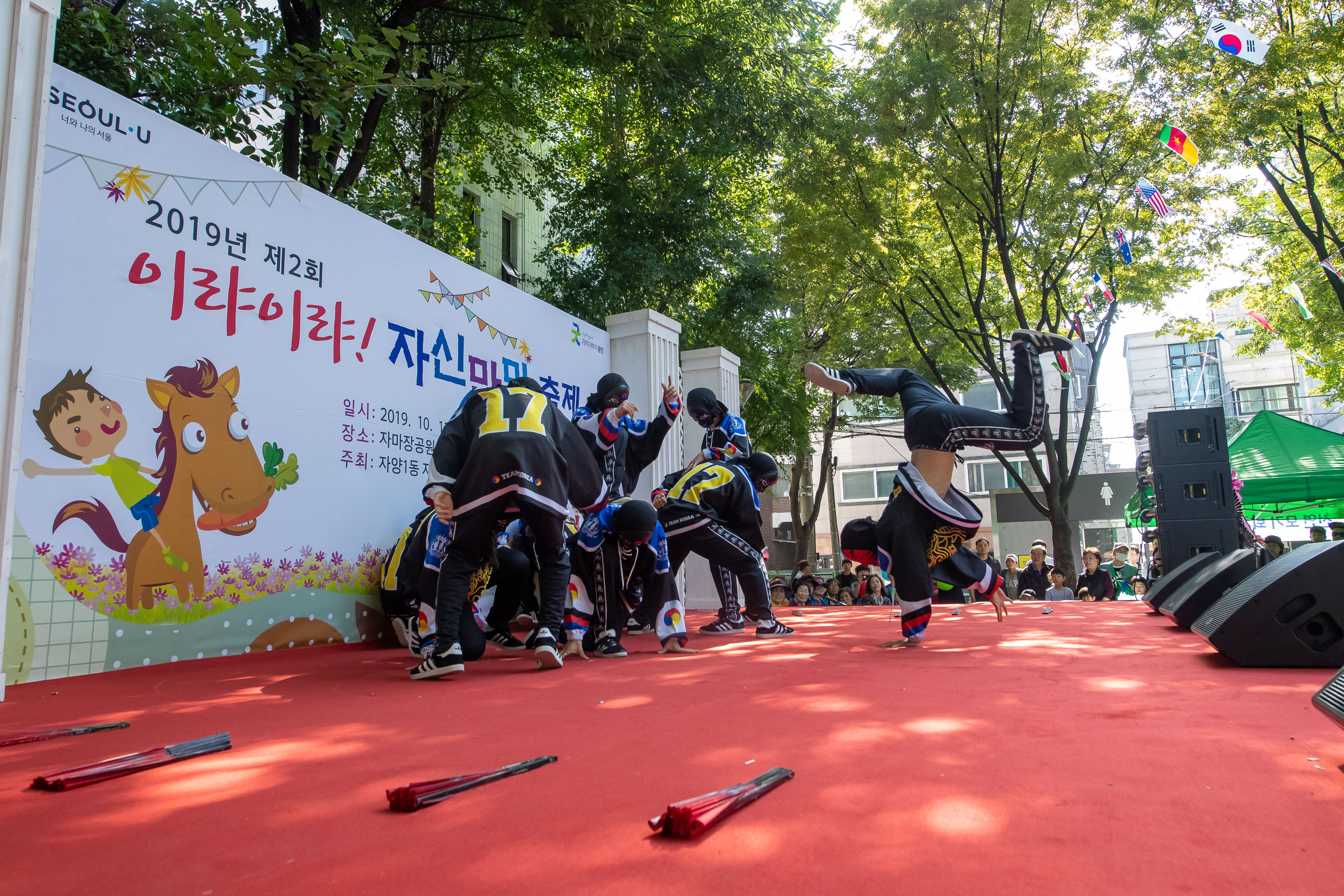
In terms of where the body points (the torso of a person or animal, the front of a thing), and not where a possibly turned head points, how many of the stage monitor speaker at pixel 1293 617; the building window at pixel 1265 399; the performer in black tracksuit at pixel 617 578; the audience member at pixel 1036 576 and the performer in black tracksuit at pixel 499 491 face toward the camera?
3

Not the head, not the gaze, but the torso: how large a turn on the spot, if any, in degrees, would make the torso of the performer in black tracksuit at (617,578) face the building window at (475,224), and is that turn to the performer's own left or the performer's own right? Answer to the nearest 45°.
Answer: approximately 180°

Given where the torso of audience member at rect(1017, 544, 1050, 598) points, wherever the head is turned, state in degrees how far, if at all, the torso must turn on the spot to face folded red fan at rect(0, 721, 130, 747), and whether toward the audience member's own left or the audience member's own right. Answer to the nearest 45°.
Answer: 0° — they already face it

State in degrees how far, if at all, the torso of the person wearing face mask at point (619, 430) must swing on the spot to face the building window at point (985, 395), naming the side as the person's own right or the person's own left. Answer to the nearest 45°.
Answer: approximately 90° to the person's own left

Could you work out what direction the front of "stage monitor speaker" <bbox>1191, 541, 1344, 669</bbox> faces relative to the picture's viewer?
facing to the left of the viewer

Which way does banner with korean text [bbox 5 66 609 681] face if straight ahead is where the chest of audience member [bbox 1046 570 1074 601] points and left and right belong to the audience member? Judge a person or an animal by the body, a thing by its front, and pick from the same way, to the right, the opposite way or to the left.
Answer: to the left

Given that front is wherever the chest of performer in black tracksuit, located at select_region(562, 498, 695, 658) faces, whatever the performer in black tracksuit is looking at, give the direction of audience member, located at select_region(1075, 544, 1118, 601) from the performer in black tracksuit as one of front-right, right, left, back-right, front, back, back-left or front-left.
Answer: back-left

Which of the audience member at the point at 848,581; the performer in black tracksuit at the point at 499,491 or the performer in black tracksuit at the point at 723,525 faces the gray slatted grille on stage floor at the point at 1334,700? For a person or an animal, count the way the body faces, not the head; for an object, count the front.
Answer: the audience member

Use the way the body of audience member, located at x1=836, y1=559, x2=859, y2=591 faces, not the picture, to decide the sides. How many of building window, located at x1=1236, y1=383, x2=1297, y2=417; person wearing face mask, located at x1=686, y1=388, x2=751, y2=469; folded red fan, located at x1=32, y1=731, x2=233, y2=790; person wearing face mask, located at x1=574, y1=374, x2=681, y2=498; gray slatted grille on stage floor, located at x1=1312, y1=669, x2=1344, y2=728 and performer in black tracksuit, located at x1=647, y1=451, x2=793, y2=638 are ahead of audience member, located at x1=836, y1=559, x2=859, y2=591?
5

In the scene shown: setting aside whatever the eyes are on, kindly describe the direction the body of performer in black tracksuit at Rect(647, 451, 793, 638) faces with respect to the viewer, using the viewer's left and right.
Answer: facing away from the viewer and to the right of the viewer
